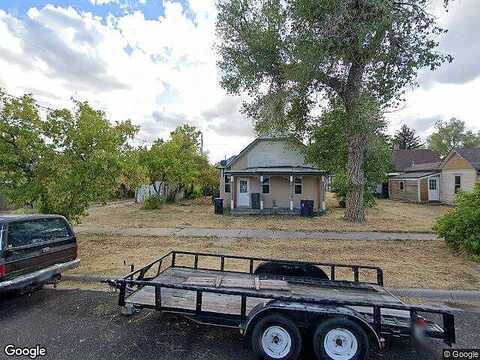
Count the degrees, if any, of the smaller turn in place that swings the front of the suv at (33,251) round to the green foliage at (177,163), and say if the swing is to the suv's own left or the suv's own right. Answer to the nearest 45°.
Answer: approximately 90° to the suv's own right

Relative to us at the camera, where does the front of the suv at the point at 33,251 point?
facing away from the viewer and to the left of the viewer

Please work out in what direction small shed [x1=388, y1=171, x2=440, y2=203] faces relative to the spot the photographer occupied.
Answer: facing the viewer and to the right of the viewer

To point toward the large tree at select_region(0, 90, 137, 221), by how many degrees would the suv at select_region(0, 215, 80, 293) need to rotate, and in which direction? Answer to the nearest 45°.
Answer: approximately 45° to its right

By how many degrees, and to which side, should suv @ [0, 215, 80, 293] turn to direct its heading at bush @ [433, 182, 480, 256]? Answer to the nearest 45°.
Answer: approximately 135° to its right

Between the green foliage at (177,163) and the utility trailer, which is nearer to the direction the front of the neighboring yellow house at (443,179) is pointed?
the utility trailer

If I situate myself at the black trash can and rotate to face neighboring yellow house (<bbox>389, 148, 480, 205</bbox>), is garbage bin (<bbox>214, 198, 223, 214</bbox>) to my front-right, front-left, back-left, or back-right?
back-left

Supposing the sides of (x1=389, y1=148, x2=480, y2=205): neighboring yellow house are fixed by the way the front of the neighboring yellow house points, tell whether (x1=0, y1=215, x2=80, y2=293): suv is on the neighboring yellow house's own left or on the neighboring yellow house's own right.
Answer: on the neighboring yellow house's own right

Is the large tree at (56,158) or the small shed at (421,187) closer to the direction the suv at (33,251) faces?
the large tree

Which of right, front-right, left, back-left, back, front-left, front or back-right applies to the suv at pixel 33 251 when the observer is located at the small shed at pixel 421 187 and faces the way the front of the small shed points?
front-right

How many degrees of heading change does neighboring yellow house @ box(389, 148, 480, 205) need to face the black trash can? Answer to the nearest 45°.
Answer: approximately 90° to its right

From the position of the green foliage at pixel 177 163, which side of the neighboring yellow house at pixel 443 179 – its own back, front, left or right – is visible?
right
